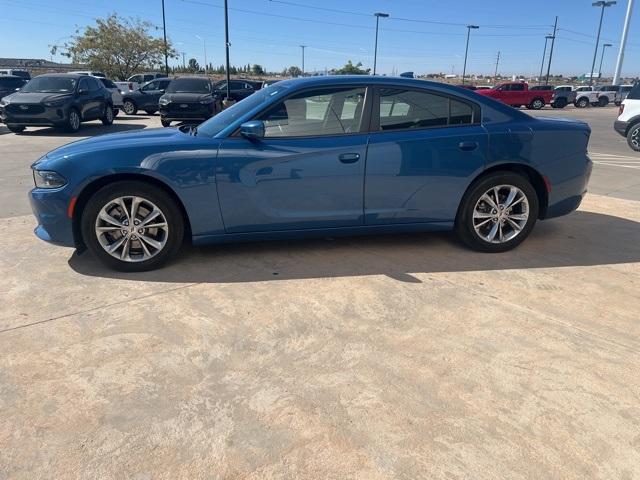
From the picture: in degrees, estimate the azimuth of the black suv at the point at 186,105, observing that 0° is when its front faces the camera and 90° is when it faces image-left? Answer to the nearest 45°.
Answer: approximately 0°

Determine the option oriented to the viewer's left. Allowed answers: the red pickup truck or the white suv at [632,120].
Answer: the red pickup truck

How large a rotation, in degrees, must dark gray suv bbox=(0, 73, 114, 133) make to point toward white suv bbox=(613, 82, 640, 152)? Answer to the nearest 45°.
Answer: approximately 90° to its left

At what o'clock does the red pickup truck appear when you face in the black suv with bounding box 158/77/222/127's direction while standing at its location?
The red pickup truck is roughly at 8 o'clock from the black suv.

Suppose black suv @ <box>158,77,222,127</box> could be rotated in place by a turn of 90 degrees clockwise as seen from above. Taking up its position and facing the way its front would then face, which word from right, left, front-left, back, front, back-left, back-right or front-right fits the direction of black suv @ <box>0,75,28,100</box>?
front-right

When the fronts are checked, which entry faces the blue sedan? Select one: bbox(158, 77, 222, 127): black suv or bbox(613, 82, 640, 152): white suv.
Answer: the black suv

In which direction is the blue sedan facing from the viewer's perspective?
to the viewer's left

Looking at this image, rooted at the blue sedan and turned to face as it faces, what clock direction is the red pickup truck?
The red pickup truck is roughly at 4 o'clock from the blue sedan.

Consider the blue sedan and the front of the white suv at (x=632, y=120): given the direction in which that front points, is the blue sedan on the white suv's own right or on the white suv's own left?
on the white suv's own right

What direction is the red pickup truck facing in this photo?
to the viewer's left

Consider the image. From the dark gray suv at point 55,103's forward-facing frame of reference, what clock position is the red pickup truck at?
The red pickup truck is roughly at 7 o'clock from the dark gray suv.
